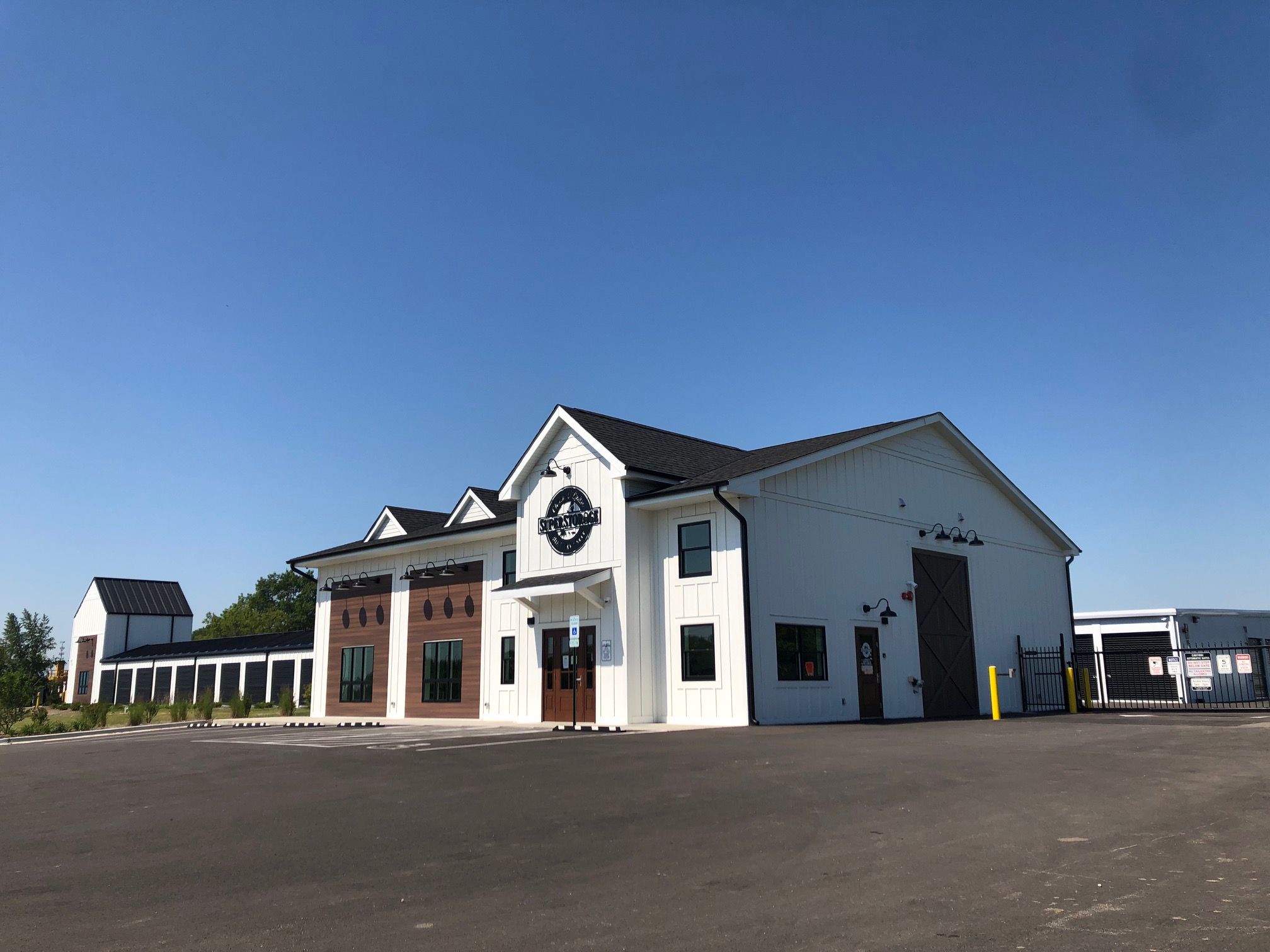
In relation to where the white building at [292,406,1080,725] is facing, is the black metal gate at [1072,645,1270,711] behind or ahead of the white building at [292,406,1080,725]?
behind

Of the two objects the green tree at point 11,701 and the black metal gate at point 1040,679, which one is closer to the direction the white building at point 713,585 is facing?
the green tree

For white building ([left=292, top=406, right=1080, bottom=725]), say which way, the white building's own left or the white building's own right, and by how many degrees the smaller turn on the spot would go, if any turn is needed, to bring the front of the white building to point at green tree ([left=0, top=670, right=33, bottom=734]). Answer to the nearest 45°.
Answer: approximately 45° to the white building's own right

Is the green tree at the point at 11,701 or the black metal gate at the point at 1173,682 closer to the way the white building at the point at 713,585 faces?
the green tree

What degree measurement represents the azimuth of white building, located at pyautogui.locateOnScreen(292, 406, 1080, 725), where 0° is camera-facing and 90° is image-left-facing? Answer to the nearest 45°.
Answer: approximately 45°
